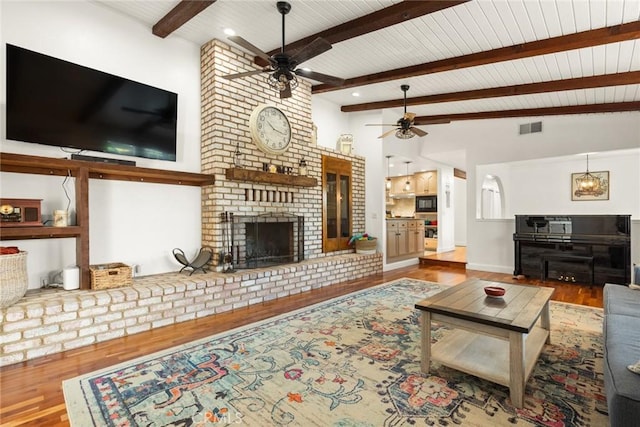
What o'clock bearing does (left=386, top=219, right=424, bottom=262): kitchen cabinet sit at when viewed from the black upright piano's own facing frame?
The kitchen cabinet is roughly at 3 o'clock from the black upright piano.

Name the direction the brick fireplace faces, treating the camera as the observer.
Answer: facing the viewer and to the right of the viewer

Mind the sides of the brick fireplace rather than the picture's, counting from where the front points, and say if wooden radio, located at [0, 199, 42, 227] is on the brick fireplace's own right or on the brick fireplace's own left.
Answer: on the brick fireplace's own right

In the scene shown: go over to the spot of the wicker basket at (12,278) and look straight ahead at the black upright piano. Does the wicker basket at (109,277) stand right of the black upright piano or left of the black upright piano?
left

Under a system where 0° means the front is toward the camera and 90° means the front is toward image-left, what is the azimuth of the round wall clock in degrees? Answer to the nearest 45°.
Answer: approximately 315°

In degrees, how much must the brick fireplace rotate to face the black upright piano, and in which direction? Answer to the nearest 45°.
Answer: approximately 45° to its left

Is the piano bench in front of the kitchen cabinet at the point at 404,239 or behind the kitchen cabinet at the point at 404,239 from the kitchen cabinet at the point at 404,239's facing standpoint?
in front

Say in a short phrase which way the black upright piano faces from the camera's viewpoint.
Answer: facing the viewer

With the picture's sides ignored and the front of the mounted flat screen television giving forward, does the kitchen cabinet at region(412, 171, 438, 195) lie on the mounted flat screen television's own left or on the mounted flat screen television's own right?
on the mounted flat screen television's own left

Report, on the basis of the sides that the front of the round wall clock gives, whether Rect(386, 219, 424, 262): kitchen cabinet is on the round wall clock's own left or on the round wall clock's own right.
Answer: on the round wall clock's own left

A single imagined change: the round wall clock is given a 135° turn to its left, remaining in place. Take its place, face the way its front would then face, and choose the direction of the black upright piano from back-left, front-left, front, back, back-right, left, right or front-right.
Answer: right

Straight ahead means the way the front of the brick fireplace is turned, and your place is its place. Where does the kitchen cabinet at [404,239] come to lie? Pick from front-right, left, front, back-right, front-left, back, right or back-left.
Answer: left

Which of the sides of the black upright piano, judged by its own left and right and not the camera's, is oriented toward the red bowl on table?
front

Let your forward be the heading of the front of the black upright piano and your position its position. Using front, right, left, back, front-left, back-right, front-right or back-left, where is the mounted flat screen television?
front-right

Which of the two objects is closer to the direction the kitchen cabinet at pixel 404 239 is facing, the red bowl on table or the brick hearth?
the red bowl on table

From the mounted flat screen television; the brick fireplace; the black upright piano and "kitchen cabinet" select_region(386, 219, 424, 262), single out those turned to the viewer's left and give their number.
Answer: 0
